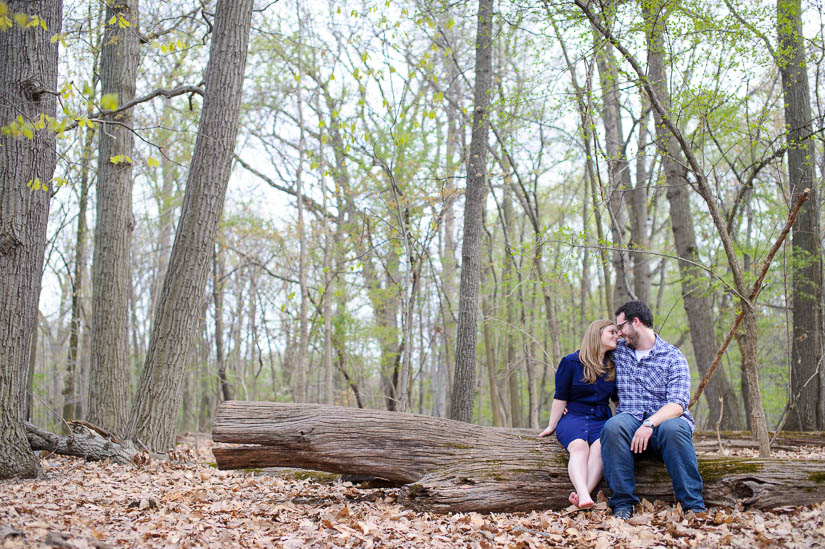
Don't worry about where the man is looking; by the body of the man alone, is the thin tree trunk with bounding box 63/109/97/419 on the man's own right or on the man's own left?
on the man's own right

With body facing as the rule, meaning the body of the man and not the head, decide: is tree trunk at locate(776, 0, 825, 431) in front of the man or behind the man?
behind

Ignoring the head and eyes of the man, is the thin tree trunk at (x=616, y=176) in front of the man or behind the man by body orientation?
behind

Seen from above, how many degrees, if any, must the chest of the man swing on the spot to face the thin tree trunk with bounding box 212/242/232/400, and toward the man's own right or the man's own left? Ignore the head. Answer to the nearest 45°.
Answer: approximately 135° to the man's own right

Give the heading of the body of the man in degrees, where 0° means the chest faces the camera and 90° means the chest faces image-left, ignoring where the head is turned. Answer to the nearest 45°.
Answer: approximately 0°

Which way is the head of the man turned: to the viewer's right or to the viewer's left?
to the viewer's left
